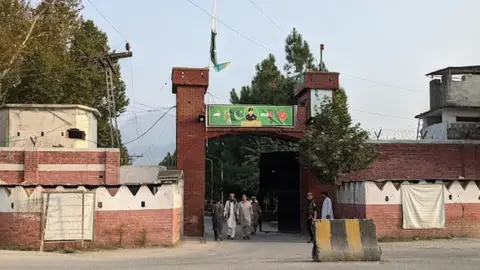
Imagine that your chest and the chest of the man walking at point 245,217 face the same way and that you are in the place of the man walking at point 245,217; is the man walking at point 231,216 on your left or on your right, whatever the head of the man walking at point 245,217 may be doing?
on your right

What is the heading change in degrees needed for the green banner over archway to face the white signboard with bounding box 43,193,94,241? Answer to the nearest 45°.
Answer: approximately 45° to its right

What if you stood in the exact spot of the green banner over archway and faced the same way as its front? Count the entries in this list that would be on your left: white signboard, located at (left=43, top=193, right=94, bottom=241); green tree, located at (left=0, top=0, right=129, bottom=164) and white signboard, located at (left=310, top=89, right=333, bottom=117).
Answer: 1

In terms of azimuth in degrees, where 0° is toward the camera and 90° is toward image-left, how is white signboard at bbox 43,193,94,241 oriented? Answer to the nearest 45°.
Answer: approximately 0°

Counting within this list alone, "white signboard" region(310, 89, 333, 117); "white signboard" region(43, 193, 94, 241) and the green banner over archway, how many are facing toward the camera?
3

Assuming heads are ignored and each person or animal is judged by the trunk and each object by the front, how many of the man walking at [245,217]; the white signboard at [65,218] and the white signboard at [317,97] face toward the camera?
3

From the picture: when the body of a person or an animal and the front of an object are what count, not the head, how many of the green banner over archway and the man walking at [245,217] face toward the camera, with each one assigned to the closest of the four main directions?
2

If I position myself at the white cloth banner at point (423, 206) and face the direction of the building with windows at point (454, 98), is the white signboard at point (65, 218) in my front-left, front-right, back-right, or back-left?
back-left

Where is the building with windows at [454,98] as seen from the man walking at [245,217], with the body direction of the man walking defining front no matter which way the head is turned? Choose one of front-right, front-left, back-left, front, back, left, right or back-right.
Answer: back-left

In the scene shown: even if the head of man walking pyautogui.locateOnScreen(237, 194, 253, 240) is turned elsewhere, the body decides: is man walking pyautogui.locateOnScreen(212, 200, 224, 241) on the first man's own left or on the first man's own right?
on the first man's own right

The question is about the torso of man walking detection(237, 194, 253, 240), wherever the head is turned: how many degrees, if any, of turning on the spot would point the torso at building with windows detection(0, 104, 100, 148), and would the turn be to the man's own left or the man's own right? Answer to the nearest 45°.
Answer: approximately 90° to the man's own right
